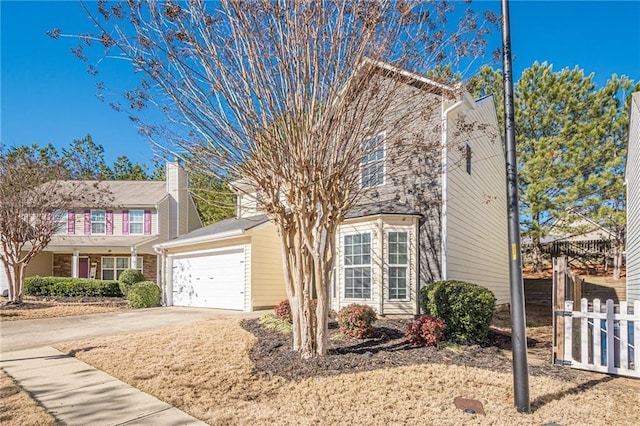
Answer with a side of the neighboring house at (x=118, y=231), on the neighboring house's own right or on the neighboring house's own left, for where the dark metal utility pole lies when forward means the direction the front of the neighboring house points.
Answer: on the neighboring house's own left

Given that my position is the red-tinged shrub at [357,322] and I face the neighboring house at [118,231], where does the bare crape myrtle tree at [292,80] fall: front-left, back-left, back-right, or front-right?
back-left

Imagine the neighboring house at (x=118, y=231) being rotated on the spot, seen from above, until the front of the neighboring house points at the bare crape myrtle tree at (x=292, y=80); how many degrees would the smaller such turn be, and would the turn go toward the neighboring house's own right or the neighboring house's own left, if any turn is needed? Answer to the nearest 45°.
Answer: approximately 45° to the neighboring house's own left

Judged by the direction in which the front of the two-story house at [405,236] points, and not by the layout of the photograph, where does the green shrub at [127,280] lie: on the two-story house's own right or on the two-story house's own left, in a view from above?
on the two-story house's own right

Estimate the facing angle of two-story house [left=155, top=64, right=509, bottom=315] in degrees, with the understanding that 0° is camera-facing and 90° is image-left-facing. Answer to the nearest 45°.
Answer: approximately 45°

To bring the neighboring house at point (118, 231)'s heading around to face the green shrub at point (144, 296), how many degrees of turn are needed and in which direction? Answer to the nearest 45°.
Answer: approximately 45° to its left

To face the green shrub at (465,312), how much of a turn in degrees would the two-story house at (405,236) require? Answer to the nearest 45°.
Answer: approximately 45° to its left

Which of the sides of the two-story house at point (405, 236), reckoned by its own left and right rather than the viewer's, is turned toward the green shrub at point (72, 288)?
right

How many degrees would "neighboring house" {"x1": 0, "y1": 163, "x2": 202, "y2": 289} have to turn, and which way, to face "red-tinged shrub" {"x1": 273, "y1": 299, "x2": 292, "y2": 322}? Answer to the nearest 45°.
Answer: approximately 45° to its left
